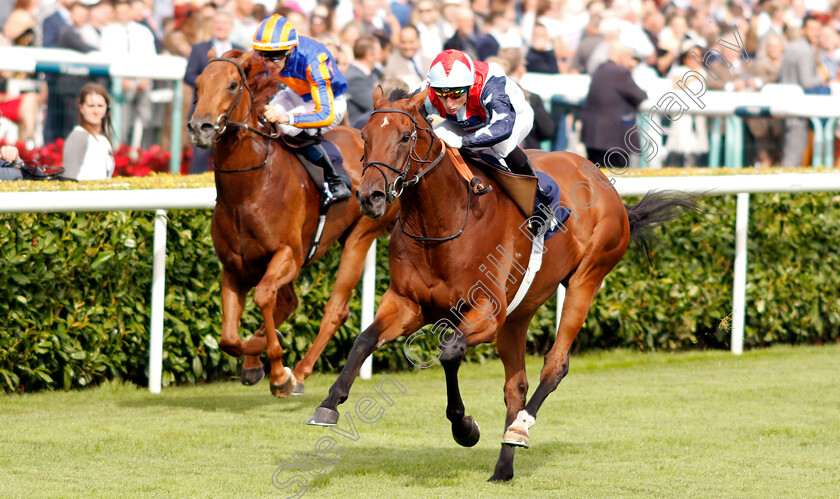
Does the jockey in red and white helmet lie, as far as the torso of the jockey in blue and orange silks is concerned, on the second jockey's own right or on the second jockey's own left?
on the second jockey's own left

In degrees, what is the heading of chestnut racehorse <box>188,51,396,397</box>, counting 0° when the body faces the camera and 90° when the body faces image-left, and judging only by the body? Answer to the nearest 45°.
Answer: approximately 45°

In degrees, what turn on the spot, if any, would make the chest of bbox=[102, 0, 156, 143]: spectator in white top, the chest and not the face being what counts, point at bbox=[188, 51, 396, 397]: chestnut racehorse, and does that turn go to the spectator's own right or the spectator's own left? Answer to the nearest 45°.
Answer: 0° — they already face it

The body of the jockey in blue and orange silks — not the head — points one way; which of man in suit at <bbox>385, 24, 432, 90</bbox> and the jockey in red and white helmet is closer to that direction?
the jockey in red and white helmet

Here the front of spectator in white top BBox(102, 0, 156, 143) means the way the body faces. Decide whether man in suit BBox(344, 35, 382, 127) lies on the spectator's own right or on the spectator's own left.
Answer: on the spectator's own left

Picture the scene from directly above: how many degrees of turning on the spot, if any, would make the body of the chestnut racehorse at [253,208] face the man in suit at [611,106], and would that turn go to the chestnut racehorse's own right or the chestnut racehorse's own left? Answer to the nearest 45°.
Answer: approximately 180°

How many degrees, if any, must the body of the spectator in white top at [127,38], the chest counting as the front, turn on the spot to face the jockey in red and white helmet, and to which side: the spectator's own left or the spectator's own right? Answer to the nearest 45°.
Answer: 0° — they already face them

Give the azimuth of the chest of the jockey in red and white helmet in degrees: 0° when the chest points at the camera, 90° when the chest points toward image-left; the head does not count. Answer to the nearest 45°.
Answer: approximately 45°

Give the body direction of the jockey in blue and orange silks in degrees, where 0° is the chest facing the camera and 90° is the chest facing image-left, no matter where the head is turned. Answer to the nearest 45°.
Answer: approximately 45°

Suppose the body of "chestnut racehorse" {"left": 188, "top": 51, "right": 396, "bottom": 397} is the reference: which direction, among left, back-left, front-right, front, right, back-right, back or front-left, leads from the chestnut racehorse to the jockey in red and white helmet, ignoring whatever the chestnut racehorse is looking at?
left

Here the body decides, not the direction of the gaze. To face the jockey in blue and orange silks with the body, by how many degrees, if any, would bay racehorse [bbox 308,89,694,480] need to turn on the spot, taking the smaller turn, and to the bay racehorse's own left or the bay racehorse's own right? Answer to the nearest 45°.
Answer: approximately 90° to the bay racehorse's own right
